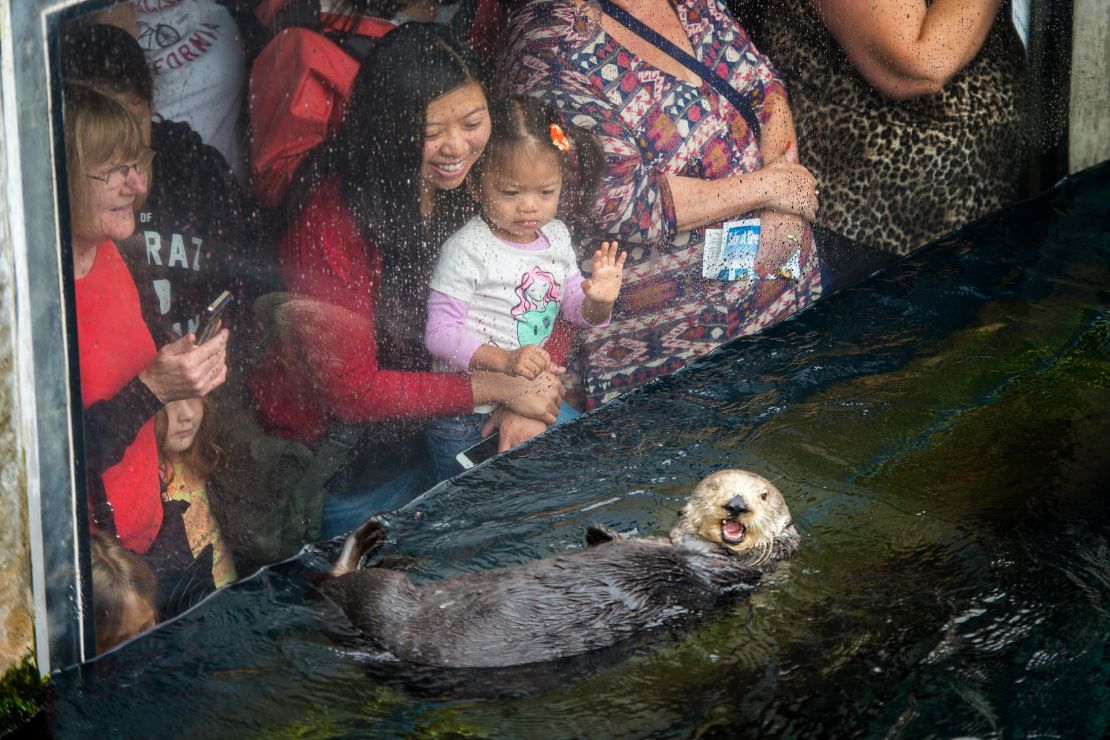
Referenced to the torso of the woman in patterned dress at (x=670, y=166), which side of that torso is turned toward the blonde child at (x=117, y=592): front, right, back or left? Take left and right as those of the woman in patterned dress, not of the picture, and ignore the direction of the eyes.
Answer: right

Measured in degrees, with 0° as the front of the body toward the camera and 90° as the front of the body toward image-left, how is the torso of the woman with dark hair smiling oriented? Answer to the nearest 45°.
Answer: approximately 315°

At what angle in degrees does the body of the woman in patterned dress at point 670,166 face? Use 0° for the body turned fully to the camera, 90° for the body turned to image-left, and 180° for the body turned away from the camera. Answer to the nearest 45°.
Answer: approximately 315°

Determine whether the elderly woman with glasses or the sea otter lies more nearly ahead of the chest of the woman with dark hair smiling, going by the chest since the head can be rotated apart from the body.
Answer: the sea otter

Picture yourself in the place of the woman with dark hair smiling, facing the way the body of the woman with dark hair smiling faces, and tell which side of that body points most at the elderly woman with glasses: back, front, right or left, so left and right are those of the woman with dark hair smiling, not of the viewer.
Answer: right
